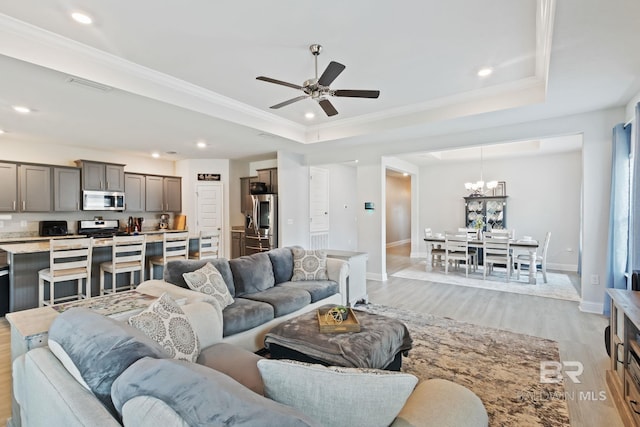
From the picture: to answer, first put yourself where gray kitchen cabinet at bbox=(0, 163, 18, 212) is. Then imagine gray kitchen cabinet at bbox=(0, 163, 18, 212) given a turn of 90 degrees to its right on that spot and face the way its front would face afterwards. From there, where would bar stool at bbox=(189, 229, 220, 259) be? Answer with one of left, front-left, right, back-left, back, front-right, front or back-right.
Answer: back-left

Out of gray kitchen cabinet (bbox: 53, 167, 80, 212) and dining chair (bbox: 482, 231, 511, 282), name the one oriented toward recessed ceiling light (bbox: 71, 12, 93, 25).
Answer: the gray kitchen cabinet

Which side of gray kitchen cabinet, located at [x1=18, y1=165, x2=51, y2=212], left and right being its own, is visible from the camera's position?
front

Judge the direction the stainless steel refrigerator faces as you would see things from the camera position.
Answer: facing the viewer and to the left of the viewer

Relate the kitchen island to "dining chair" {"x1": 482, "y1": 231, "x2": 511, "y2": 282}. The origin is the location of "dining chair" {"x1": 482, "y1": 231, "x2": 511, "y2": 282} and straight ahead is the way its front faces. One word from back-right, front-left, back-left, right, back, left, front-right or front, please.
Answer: back-left

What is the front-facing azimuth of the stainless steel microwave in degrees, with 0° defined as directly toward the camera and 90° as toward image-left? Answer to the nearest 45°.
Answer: approximately 0°

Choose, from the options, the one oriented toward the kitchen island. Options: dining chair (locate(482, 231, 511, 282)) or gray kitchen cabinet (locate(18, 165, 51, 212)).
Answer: the gray kitchen cabinet

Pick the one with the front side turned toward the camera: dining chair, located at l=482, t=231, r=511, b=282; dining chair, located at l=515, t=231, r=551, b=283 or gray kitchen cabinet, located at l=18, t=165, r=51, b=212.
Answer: the gray kitchen cabinet

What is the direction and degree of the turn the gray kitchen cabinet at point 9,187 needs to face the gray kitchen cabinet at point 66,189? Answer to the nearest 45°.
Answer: approximately 90° to its left

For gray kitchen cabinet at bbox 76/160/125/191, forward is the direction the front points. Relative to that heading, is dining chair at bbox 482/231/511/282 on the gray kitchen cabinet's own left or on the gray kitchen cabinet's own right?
on the gray kitchen cabinet's own left

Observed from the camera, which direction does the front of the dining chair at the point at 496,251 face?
facing away from the viewer

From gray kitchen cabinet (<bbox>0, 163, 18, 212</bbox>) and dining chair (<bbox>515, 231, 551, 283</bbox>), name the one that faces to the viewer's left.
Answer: the dining chair

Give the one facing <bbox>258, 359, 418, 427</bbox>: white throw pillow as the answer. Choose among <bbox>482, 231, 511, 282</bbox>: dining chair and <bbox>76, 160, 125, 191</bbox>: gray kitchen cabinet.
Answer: the gray kitchen cabinet

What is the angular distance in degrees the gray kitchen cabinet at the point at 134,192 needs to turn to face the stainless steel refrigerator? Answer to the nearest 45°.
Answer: approximately 45° to its left

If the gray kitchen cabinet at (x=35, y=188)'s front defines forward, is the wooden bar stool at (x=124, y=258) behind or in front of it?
in front

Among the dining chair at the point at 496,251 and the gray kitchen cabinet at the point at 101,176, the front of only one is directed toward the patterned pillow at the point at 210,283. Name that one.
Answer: the gray kitchen cabinet

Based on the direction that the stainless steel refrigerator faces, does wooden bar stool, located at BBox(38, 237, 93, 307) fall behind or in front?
in front
